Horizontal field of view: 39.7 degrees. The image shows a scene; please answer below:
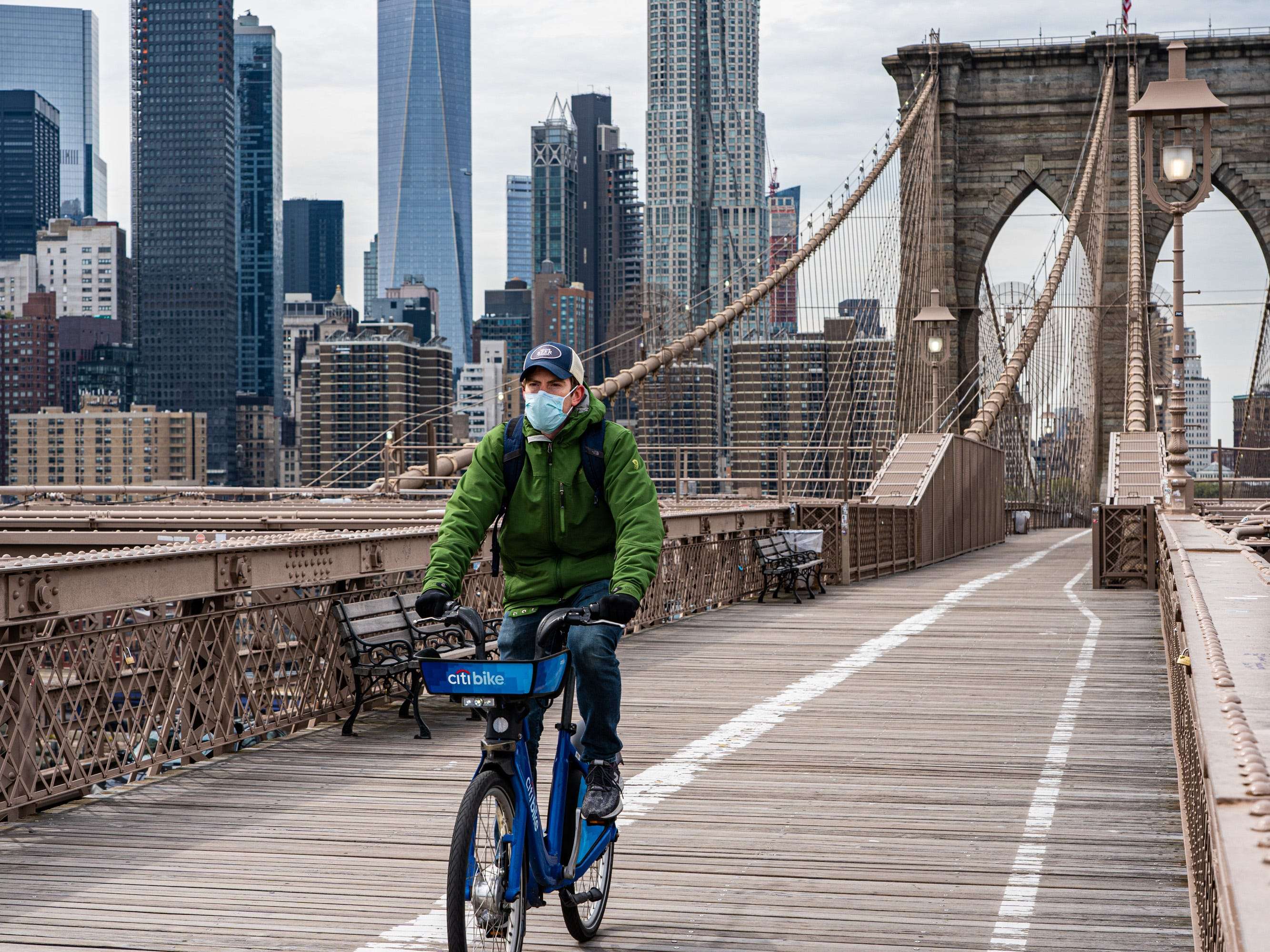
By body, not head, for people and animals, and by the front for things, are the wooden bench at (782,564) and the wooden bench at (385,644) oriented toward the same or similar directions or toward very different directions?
same or similar directions

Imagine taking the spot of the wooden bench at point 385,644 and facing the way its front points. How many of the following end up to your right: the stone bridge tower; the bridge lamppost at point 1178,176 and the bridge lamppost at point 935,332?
0

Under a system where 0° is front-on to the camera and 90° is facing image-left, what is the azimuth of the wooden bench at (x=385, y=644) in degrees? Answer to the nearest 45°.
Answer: approximately 315°

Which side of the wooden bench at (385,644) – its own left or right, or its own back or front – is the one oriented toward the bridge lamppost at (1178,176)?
left

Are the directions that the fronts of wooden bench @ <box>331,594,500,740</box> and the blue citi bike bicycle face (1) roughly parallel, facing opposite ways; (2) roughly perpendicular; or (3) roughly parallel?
roughly perpendicular

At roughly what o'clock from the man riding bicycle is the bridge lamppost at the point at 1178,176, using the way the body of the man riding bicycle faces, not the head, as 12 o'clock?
The bridge lamppost is roughly at 7 o'clock from the man riding bicycle.

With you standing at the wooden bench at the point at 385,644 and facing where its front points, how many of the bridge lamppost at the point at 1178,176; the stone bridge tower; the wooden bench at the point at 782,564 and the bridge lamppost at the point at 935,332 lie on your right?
0

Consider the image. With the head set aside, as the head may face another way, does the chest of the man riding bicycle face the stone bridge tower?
no

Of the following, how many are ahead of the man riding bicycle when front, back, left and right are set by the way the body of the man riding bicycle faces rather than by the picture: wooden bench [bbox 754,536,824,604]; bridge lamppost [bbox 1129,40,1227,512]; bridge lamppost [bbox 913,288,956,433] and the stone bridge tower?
0

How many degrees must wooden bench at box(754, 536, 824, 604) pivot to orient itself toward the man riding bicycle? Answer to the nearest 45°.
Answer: approximately 45° to its right

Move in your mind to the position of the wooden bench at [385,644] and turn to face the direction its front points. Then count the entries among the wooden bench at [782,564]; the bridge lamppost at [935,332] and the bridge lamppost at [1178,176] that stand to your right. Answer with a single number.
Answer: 0

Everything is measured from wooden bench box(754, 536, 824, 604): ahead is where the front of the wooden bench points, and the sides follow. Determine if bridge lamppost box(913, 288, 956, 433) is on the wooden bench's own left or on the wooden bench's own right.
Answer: on the wooden bench's own left

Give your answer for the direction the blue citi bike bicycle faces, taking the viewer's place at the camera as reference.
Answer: facing the viewer and to the left of the viewer

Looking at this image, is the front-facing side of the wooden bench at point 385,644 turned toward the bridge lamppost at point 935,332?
no

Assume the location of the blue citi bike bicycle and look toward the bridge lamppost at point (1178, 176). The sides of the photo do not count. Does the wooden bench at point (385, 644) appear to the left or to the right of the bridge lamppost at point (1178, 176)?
left

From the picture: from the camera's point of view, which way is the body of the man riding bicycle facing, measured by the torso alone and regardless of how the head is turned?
toward the camera

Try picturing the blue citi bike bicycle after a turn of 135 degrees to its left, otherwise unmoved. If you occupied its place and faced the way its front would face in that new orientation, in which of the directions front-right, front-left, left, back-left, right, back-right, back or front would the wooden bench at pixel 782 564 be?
left

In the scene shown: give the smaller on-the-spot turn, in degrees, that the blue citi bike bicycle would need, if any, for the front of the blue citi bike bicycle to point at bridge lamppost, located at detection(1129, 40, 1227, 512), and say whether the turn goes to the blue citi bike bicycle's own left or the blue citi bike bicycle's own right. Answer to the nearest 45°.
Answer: approximately 180°

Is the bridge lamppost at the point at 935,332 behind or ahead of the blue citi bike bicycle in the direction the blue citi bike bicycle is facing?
behind

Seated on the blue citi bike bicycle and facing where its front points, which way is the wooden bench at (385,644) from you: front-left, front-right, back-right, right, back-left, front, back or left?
back-right
